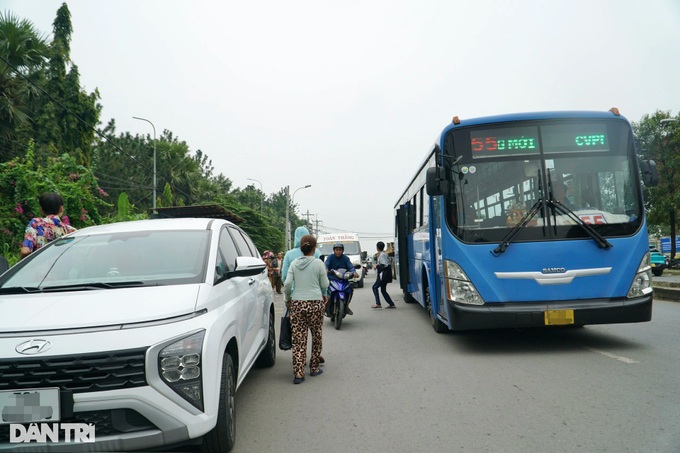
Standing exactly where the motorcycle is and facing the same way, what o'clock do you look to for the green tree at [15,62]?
The green tree is roughly at 4 o'clock from the motorcycle.

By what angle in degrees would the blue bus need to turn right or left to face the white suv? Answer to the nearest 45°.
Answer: approximately 45° to its right

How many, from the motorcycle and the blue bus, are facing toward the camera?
2

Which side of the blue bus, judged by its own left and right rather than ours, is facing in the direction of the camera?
front

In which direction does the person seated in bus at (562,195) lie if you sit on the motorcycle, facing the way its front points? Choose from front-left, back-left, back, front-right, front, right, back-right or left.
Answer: front-left

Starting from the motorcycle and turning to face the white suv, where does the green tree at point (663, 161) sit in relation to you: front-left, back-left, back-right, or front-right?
back-left

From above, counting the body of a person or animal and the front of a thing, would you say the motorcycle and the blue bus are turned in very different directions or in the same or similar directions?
same or similar directions

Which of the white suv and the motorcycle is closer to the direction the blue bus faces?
the white suv

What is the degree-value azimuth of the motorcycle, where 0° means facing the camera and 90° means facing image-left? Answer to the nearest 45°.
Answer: approximately 0°

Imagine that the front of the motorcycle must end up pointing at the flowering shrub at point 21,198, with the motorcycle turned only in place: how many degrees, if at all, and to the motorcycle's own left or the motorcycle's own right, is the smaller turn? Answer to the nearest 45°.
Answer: approximately 90° to the motorcycle's own right

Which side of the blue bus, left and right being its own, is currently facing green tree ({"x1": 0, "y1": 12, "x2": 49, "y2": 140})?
right

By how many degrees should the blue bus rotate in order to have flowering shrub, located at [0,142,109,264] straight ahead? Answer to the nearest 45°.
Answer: approximately 90° to its right
